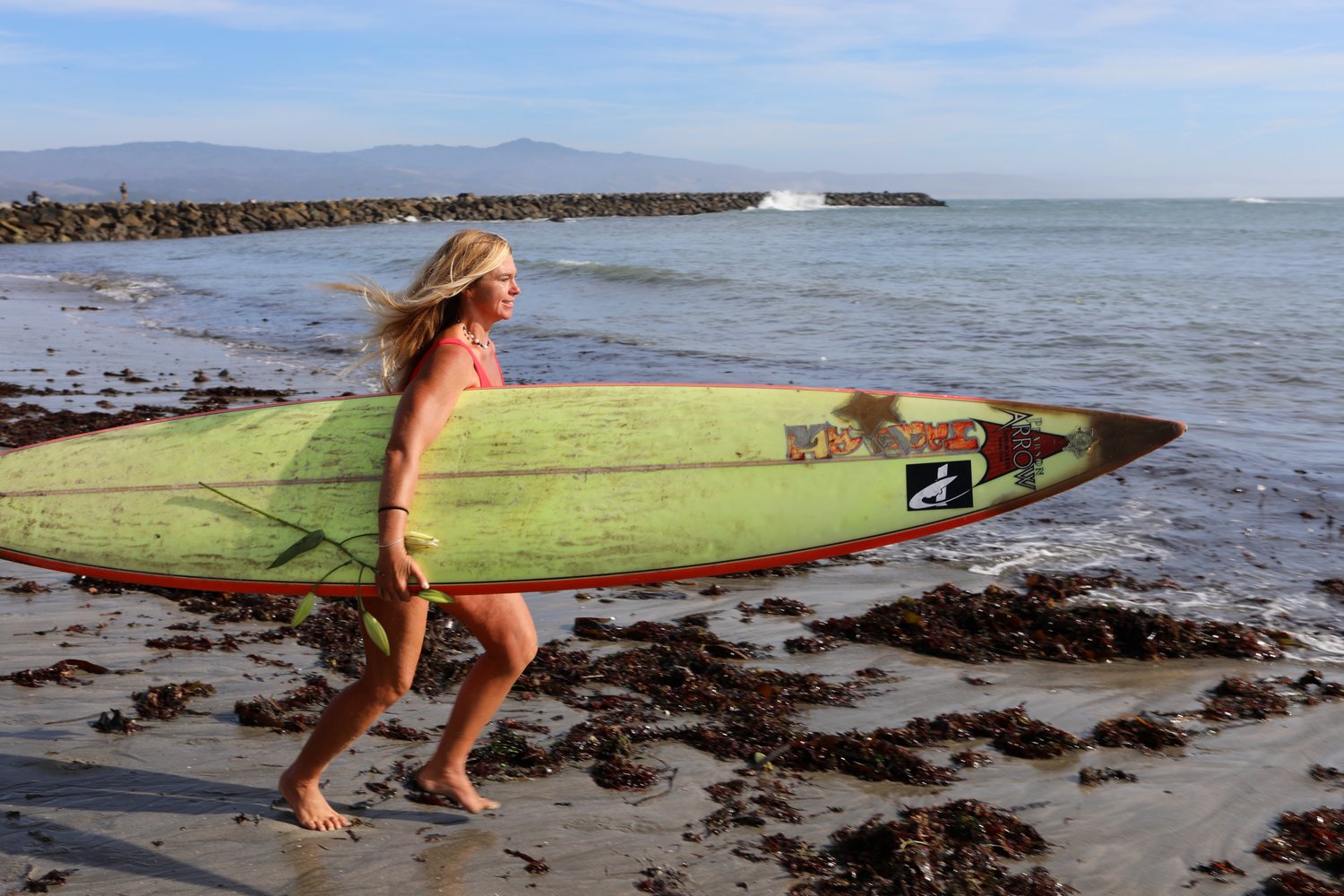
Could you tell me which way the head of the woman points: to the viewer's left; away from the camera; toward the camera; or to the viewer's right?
to the viewer's right

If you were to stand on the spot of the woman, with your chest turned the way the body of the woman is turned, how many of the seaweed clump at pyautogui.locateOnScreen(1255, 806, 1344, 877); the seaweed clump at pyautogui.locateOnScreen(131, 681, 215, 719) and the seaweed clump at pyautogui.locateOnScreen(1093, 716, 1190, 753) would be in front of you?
2

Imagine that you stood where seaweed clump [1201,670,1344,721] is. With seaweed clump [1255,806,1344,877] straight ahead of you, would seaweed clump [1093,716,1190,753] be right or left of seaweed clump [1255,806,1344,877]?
right

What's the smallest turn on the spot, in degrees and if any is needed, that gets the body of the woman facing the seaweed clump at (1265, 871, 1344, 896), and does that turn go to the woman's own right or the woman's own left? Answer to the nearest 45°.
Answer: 0° — they already face it

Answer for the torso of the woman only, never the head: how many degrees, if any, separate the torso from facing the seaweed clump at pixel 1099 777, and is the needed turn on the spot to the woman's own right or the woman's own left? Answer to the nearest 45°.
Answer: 0° — they already face it

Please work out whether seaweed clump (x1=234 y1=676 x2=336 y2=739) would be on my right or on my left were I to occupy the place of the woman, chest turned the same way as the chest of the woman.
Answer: on my left

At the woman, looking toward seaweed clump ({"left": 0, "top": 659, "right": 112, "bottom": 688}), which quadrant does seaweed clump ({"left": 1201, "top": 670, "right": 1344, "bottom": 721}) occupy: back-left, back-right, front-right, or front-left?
back-right

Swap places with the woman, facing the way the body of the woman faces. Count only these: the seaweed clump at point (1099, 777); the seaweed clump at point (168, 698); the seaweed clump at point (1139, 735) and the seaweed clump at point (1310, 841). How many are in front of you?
3

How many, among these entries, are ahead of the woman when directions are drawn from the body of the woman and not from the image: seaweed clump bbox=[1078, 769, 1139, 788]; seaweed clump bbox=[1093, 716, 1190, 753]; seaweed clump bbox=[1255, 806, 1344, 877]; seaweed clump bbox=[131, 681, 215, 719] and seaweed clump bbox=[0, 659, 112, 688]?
3

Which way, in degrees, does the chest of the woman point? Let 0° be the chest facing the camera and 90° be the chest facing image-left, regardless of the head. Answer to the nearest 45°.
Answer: approximately 270°

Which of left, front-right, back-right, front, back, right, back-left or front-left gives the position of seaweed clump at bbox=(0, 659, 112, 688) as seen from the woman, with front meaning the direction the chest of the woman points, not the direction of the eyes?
back-left
